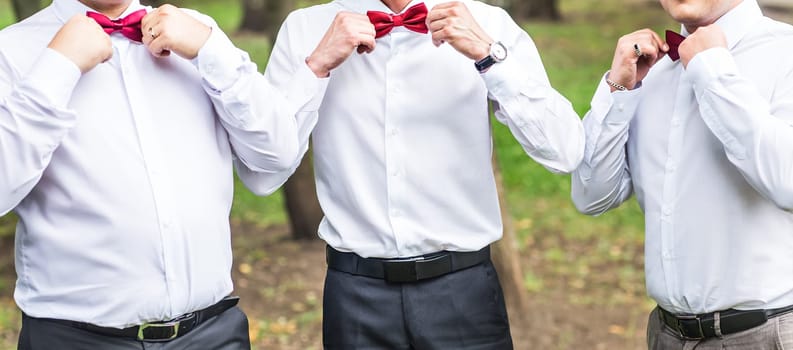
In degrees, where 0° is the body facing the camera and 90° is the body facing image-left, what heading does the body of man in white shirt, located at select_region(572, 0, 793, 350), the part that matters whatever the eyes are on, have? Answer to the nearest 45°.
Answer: approximately 45°

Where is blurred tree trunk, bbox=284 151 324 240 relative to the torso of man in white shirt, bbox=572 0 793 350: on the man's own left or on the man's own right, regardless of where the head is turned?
on the man's own right

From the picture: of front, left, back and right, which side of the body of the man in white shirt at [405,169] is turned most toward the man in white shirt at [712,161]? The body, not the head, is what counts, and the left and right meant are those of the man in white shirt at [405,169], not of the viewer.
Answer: left

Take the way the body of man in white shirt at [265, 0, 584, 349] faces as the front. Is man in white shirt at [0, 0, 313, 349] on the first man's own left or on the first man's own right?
on the first man's own right

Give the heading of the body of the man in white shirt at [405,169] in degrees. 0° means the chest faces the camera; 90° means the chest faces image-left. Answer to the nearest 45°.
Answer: approximately 0°
